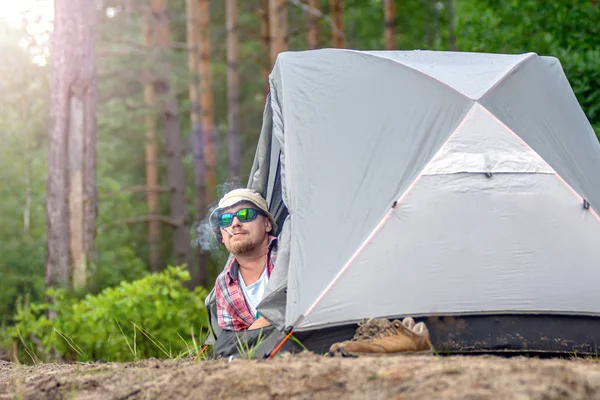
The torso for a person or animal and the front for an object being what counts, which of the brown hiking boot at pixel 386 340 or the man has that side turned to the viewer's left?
the brown hiking boot

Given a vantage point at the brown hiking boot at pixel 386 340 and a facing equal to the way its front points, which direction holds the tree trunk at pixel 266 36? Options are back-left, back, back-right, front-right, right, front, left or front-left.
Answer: right

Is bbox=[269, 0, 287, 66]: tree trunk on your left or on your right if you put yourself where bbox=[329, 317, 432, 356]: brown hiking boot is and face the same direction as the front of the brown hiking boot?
on your right

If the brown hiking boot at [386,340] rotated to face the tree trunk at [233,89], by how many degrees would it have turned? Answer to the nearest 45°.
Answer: approximately 90° to its right

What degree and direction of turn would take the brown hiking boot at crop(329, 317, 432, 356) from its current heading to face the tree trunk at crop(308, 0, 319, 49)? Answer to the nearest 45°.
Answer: approximately 90° to its right

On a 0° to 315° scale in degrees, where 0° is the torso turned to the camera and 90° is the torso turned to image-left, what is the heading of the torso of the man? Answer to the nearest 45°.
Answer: approximately 0°

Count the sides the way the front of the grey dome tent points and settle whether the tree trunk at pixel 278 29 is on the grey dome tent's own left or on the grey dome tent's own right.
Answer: on the grey dome tent's own right

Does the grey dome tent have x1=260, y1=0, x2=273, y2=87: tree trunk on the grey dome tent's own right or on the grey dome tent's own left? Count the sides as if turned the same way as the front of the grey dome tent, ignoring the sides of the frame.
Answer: on the grey dome tent's own right

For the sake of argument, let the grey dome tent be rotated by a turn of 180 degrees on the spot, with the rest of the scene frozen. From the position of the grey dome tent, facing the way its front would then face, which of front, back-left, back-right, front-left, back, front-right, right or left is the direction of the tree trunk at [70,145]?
back-left

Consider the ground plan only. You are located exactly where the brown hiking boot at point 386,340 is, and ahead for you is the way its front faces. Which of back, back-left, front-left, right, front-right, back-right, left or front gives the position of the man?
front-right

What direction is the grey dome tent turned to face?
to the viewer's left

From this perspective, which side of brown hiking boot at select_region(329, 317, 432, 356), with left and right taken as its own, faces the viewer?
left

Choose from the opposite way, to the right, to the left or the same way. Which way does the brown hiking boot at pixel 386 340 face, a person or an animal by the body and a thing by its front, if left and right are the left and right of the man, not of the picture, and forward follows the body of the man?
to the right

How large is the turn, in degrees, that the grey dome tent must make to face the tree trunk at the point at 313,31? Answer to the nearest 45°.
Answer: approximately 90° to its right
